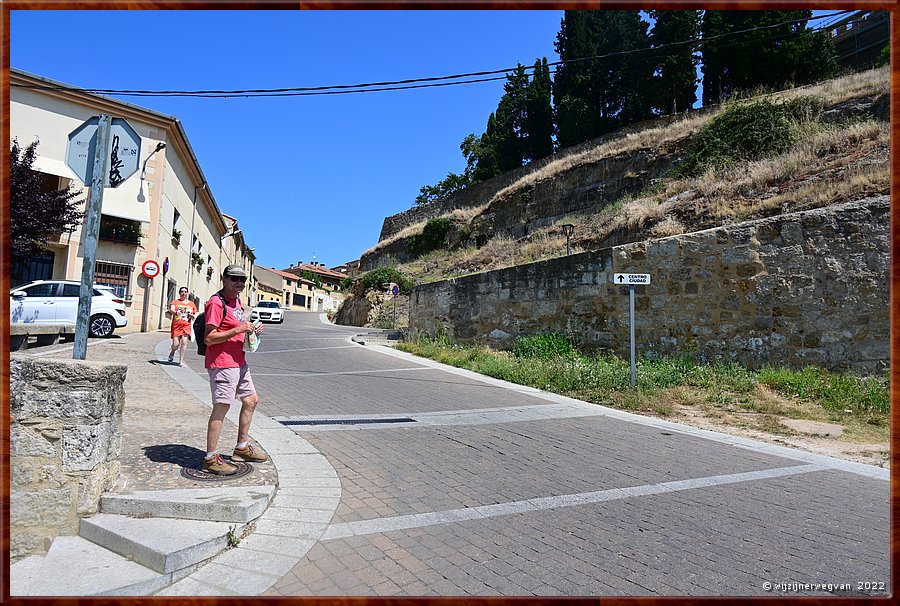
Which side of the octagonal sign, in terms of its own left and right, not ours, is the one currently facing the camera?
back

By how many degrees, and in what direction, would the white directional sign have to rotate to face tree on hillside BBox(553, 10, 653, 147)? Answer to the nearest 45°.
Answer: approximately 180°

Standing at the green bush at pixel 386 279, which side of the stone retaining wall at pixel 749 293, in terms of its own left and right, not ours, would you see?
right

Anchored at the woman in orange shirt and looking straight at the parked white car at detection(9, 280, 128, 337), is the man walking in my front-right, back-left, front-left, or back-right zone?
back-left

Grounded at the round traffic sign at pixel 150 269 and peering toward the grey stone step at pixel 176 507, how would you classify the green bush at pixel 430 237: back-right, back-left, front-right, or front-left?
back-left

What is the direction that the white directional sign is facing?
toward the camera

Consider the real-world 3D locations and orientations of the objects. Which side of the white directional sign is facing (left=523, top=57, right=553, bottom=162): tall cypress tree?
back

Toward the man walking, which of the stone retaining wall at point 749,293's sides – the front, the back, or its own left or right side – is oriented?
front

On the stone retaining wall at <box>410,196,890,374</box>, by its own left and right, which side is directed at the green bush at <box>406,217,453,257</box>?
right

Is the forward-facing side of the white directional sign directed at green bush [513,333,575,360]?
no

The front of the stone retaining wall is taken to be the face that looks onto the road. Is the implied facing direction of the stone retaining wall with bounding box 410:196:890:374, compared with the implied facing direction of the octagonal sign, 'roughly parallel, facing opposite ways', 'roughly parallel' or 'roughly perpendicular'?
roughly perpendicular

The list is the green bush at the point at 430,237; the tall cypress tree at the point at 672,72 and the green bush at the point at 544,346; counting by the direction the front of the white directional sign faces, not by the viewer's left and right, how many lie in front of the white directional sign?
0

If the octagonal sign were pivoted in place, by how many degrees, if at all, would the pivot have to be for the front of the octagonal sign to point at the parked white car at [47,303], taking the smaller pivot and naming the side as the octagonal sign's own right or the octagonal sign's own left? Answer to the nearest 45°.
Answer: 0° — it already faces it

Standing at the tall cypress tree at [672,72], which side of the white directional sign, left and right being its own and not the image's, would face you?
back

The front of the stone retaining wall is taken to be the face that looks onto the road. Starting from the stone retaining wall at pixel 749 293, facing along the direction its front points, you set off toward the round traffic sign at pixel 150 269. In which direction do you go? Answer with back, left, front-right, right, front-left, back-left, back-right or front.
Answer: front-right
